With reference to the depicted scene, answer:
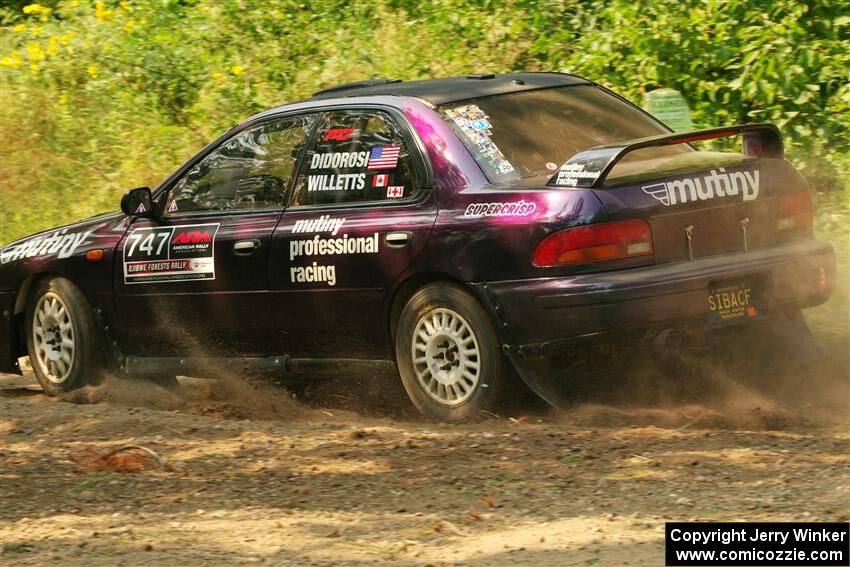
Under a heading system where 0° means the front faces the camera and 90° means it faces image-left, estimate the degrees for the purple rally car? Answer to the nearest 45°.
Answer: approximately 135°

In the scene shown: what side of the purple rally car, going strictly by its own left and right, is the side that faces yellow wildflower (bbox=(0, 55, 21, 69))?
front

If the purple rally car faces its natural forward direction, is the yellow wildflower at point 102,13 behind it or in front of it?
in front

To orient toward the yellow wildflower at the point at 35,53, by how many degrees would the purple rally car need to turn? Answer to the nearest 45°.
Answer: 0° — it already faces it
